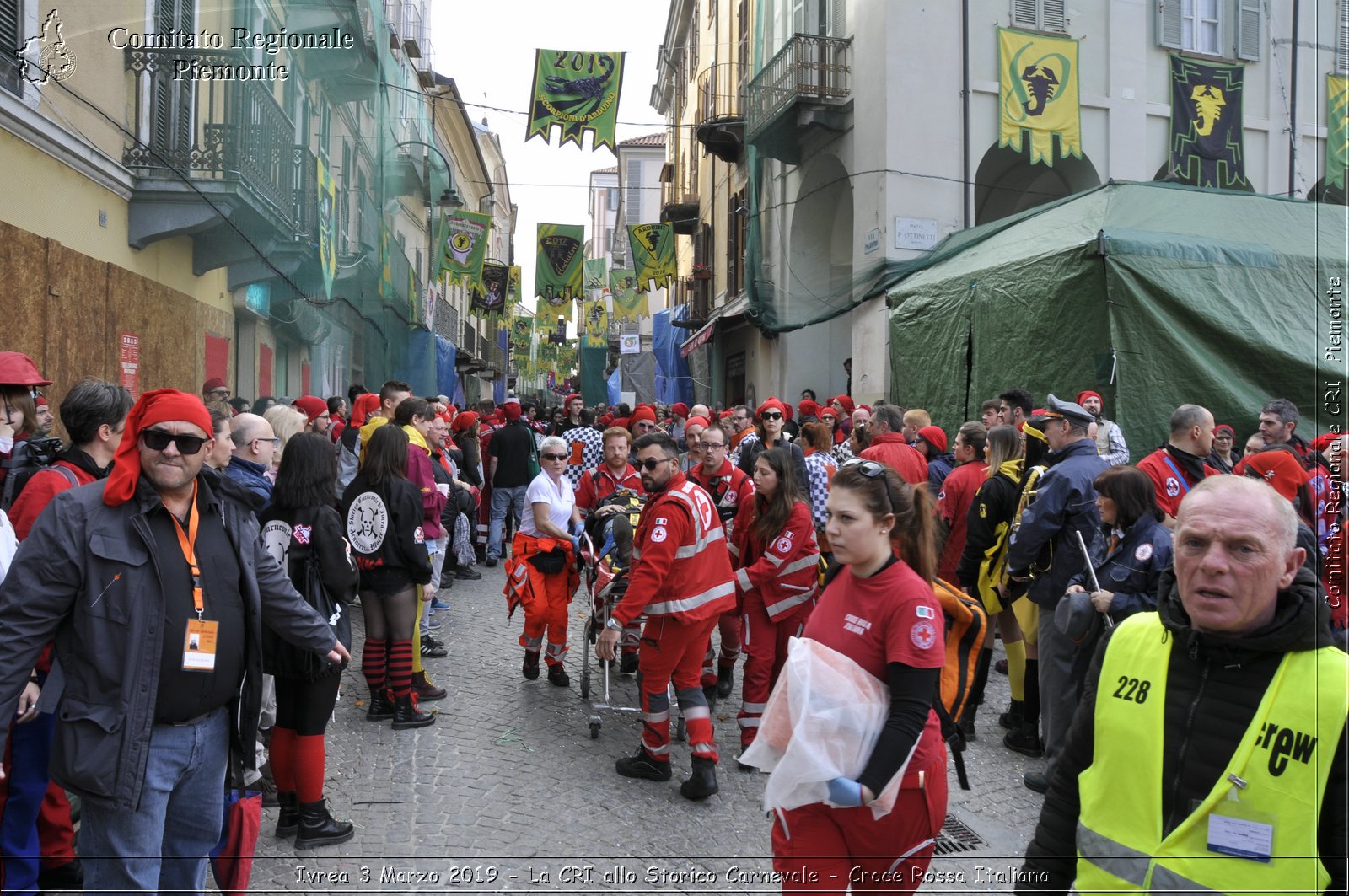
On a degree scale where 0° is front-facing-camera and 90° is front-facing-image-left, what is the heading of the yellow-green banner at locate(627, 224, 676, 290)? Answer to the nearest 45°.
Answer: approximately 0°

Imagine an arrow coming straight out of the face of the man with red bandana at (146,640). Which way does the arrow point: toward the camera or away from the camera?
toward the camera

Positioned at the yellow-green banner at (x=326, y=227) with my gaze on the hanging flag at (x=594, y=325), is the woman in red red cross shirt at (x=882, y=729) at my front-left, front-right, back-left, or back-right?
back-right

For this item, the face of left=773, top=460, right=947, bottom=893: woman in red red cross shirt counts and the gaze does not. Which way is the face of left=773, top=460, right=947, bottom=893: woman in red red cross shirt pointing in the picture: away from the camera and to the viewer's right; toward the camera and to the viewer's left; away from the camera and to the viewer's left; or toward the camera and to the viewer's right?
toward the camera and to the viewer's left

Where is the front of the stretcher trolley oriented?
toward the camera

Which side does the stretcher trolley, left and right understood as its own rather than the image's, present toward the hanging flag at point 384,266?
back

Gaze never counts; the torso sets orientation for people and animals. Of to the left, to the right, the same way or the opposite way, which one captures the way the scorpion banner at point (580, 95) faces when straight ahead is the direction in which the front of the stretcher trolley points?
the same way

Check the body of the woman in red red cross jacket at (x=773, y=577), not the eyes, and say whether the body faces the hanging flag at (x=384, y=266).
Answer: no

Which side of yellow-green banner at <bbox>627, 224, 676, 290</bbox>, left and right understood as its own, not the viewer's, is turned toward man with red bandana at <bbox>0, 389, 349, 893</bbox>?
front

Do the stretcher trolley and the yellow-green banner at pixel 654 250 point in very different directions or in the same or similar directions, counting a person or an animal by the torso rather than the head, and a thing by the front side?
same or similar directions

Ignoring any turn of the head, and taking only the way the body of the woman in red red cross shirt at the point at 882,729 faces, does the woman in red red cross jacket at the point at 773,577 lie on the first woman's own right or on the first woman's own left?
on the first woman's own right

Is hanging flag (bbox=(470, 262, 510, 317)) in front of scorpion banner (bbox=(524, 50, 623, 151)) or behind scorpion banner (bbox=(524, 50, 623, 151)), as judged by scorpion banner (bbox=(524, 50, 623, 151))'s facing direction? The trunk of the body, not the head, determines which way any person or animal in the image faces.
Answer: behind

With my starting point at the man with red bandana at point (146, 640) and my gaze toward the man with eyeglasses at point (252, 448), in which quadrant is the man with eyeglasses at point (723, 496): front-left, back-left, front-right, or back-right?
front-right

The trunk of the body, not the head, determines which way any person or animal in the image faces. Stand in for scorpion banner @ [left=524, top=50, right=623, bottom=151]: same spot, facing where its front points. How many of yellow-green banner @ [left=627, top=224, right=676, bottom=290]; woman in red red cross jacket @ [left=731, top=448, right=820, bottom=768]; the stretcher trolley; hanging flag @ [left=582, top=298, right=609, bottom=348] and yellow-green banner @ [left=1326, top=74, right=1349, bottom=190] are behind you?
2

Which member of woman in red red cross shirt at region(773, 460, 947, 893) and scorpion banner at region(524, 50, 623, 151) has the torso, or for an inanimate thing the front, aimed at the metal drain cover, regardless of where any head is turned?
the scorpion banner

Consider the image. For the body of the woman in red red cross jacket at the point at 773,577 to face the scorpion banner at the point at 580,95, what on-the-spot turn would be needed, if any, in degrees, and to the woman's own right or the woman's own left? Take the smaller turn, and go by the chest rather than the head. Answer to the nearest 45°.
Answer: approximately 135° to the woman's own right

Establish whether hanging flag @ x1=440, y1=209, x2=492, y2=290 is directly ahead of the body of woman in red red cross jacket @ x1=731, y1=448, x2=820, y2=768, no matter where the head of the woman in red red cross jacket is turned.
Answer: no
